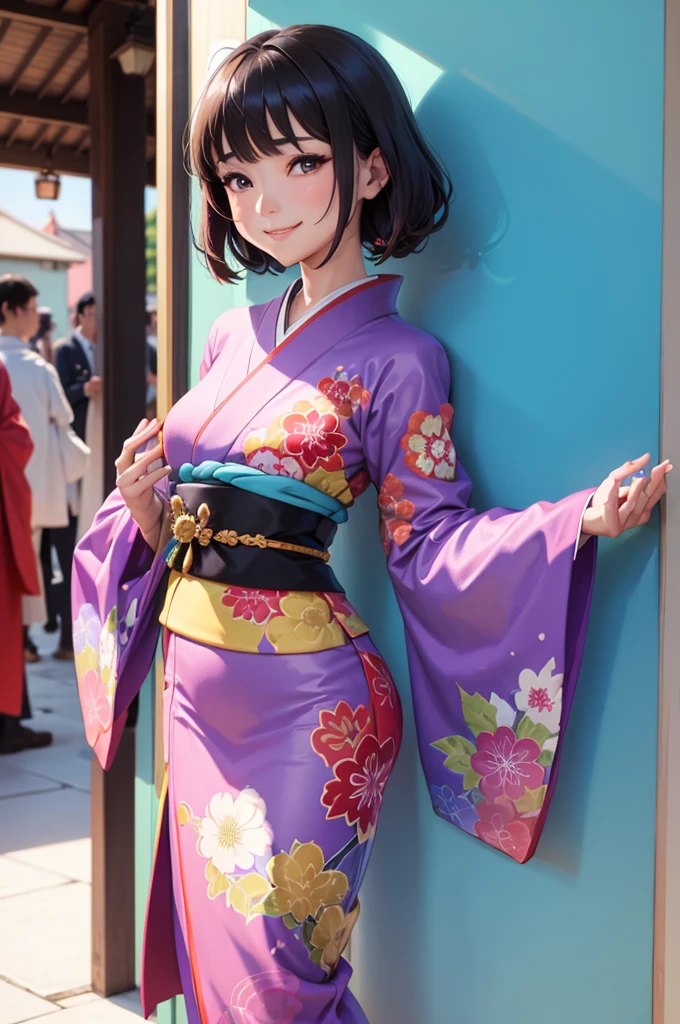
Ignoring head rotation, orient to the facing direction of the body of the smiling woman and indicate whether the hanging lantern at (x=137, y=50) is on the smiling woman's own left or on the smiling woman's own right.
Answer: on the smiling woman's own right

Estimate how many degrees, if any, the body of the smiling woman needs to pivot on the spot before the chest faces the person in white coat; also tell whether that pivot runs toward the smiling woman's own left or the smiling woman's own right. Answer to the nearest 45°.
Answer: approximately 90° to the smiling woman's own right

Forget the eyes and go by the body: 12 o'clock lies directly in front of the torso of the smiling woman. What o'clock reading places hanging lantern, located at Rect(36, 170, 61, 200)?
The hanging lantern is roughly at 4 o'clock from the smiling woman.

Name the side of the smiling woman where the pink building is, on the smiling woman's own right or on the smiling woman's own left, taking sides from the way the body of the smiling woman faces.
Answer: on the smiling woman's own right

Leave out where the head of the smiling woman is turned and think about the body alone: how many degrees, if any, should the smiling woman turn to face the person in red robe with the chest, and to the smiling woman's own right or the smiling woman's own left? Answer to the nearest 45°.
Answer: approximately 90° to the smiling woman's own right

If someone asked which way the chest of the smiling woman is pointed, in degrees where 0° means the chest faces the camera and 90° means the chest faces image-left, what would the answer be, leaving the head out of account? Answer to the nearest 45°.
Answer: approximately 45°

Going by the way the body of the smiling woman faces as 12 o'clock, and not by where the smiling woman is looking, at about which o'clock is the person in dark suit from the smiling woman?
The person in dark suit is roughly at 4 o'clock from the smiling woman.

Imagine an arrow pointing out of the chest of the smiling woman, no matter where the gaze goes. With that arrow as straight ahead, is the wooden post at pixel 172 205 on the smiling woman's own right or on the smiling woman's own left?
on the smiling woman's own right
